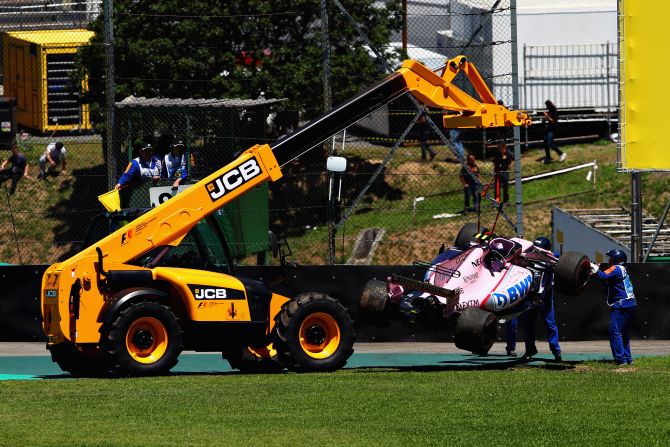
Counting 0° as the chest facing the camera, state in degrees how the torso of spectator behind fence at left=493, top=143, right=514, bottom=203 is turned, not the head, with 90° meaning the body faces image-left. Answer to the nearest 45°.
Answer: approximately 0°

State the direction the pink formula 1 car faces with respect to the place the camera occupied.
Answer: facing away from the viewer and to the right of the viewer

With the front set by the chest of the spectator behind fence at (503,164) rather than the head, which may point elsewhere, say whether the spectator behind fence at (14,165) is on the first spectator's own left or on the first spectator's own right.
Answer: on the first spectator's own right

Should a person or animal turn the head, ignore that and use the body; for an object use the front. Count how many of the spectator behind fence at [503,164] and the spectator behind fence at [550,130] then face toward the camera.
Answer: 1

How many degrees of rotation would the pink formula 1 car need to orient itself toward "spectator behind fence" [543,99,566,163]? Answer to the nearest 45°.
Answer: approximately 45° to its left

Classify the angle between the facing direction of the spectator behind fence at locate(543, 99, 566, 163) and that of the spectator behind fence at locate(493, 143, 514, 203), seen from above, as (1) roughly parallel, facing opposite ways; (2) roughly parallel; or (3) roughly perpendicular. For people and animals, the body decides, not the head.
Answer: roughly perpendicular
